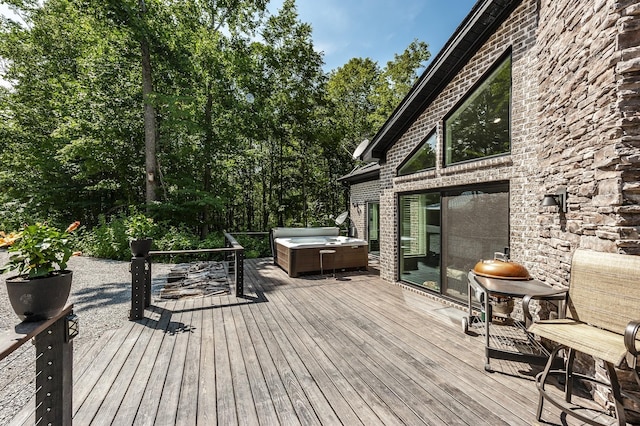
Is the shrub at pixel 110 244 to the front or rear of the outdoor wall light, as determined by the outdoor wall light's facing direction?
to the front

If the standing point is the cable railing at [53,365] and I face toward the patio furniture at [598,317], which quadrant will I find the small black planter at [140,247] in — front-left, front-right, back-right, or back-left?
back-left

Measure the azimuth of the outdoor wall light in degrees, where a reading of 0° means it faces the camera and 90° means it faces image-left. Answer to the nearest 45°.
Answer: approximately 90°

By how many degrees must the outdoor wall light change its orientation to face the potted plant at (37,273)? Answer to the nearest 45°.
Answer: approximately 45° to its left
